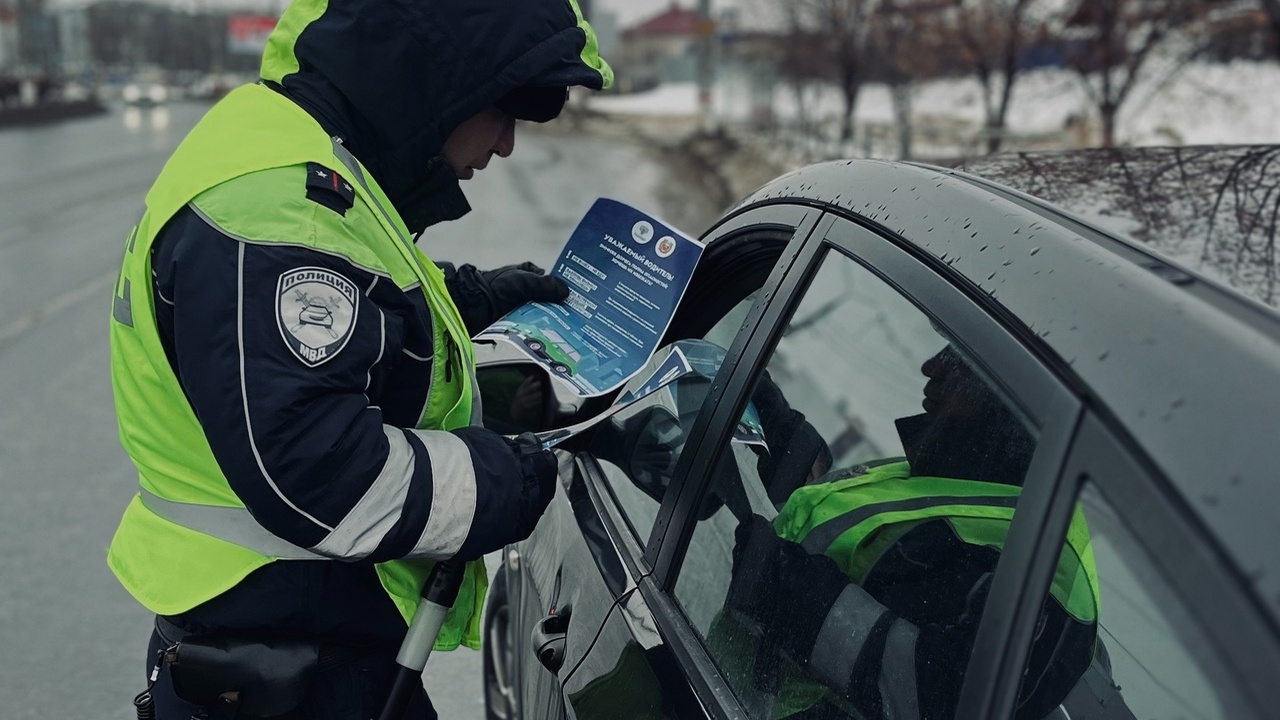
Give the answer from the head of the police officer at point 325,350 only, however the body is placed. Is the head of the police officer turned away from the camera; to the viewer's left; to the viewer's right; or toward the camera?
to the viewer's right

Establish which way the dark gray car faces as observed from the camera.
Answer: facing away from the viewer and to the left of the viewer

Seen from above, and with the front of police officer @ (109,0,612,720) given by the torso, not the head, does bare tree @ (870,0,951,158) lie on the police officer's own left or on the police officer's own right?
on the police officer's own left

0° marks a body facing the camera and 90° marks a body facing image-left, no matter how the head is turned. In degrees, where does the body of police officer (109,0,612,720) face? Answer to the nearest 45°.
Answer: approximately 270°

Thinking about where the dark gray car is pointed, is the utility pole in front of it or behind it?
in front

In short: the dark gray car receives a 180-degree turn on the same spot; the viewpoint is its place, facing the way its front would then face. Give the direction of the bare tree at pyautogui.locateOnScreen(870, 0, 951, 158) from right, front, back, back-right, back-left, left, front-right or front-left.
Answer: back-left

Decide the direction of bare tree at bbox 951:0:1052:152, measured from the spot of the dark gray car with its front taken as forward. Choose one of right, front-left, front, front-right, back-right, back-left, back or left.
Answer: front-right

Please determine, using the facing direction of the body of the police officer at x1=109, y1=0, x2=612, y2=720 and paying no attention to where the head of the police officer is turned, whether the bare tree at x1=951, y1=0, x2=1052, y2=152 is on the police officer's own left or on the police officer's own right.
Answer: on the police officer's own left
